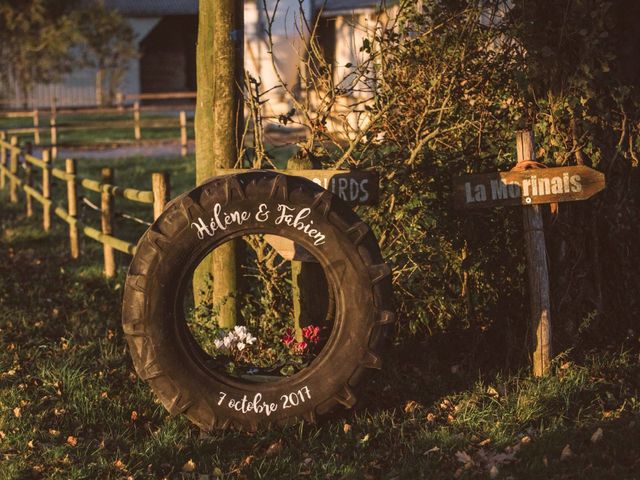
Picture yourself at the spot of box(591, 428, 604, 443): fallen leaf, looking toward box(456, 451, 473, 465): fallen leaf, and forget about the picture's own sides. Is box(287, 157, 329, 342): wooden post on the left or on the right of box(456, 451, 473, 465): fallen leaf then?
right

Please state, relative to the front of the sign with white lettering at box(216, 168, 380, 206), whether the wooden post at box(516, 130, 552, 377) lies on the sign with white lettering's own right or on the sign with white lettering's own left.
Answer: on the sign with white lettering's own left

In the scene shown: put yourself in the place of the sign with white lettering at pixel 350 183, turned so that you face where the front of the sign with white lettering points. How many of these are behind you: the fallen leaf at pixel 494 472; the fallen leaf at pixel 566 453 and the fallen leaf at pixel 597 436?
0

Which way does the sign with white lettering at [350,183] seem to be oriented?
toward the camera

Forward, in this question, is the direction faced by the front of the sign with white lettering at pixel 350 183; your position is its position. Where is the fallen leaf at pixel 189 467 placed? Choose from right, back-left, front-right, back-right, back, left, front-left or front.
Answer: front-right

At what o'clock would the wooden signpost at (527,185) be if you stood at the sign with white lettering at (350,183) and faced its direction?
The wooden signpost is roughly at 9 o'clock from the sign with white lettering.

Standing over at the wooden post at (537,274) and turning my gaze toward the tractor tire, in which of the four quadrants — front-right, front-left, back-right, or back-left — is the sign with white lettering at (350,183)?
front-right
